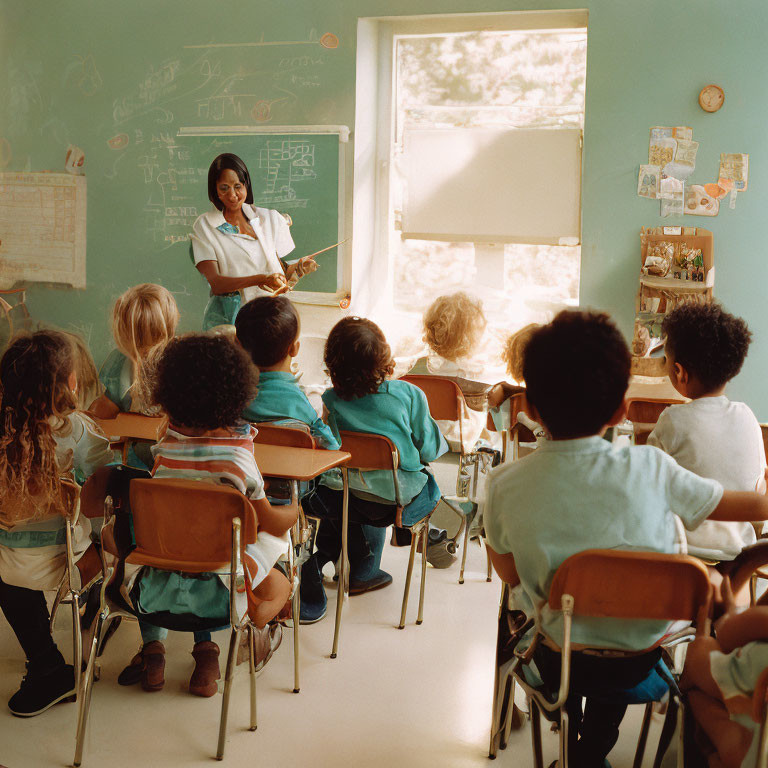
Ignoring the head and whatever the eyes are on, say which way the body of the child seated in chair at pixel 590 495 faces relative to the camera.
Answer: away from the camera

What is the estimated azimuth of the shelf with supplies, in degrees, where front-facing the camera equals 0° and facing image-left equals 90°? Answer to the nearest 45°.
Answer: approximately 0°

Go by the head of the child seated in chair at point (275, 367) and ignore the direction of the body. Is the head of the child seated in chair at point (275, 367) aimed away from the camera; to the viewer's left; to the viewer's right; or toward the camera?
away from the camera

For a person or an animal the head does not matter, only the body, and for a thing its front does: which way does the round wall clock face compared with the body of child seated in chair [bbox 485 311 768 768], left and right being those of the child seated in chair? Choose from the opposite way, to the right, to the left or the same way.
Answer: the opposite way

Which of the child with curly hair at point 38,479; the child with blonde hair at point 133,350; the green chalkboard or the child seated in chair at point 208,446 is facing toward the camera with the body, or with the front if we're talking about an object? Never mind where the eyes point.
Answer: the green chalkboard

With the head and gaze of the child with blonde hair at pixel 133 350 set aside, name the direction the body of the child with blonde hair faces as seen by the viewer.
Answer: away from the camera

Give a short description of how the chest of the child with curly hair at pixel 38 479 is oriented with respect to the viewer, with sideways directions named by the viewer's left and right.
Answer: facing away from the viewer and to the right of the viewer

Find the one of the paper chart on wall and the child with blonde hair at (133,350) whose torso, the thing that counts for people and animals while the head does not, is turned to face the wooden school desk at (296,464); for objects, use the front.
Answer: the paper chart on wall

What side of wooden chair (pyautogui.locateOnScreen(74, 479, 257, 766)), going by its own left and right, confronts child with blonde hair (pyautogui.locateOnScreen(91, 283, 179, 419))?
front

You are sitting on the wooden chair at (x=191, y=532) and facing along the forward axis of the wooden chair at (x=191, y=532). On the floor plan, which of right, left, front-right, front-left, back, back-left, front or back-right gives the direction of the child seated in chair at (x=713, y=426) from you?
right

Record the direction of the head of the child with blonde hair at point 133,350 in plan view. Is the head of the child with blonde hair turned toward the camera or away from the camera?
away from the camera
